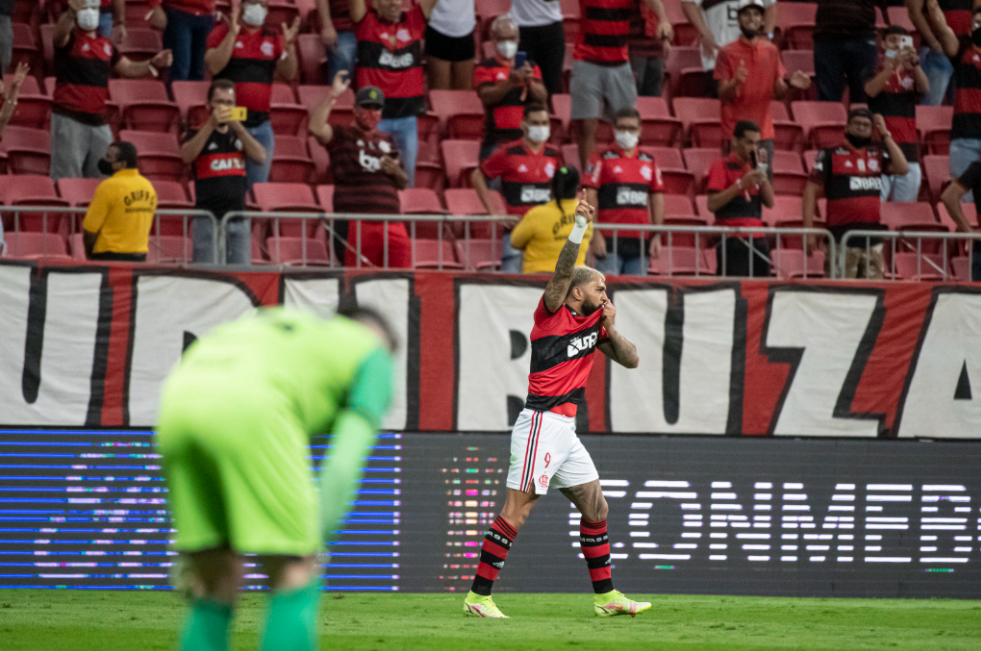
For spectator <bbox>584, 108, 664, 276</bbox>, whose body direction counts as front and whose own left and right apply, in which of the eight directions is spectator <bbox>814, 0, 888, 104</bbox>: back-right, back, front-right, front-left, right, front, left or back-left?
back-left

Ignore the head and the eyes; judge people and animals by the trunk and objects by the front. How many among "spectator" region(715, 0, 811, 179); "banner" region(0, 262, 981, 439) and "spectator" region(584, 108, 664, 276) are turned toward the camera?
3

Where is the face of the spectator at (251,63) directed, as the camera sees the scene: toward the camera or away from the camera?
toward the camera

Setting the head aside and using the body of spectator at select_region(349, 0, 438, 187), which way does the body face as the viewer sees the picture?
toward the camera

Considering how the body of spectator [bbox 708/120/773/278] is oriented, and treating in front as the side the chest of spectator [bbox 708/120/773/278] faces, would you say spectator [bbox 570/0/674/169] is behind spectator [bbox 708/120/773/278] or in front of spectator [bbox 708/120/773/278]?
behind

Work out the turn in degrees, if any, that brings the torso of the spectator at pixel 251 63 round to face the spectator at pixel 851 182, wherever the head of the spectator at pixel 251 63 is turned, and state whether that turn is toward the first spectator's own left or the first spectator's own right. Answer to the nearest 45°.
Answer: approximately 90° to the first spectator's own left

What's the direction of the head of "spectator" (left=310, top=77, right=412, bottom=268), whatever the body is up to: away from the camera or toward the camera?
toward the camera

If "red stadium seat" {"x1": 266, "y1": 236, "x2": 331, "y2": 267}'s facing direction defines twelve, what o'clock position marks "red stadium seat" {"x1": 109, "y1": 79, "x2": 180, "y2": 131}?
"red stadium seat" {"x1": 109, "y1": 79, "x2": 180, "y2": 131} is roughly at 5 o'clock from "red stadium seat" {"x1": 266, "y1": 236, "x2": 331, "y2": 267}.

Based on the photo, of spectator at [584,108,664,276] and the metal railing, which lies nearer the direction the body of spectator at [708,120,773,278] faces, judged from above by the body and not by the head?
the metal railing

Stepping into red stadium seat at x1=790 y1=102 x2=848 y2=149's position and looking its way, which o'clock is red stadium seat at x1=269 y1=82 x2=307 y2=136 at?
red stadium seat at x1=269 y1=82 x2=307 y2=136 is roughly at 2 o'clock from red stadium seat at x1=790 y1=102 x2=848 y2=149.

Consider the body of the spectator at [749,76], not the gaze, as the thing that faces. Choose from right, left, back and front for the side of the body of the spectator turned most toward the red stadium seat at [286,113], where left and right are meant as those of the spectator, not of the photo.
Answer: right

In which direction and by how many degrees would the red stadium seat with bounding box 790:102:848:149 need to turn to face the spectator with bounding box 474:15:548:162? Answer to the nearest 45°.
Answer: approximately 45° to its right

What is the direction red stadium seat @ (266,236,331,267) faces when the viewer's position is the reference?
facing the viewer

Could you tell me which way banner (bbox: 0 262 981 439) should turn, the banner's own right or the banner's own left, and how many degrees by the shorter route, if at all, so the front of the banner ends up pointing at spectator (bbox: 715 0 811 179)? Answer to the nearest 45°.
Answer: approximately 135° to the banner's own left

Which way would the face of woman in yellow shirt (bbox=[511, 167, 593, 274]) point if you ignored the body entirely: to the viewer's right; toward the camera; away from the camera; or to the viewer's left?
away from the camera

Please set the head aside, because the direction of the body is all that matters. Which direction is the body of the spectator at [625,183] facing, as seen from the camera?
toward the camera
